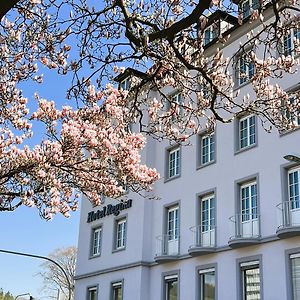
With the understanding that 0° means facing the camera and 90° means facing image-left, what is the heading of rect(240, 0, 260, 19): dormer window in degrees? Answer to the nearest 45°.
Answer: approximately 45°

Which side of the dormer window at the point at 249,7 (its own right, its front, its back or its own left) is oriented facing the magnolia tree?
front

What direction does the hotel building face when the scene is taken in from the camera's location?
facing the viewer and to the left of the viewer

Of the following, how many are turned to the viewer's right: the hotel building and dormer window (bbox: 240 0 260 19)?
0
